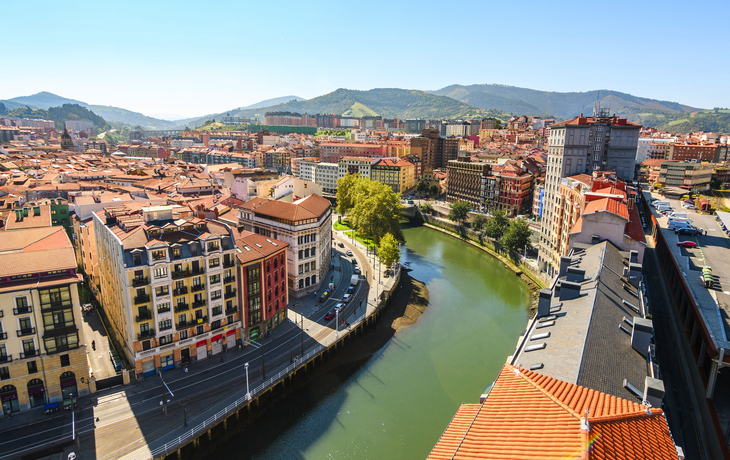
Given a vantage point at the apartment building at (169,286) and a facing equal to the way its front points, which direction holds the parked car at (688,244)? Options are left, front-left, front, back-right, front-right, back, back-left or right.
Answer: front-left

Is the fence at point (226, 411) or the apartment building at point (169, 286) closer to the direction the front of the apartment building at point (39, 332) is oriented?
the fence

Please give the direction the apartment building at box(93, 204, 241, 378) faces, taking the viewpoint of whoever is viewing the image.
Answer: facing the viewer and to the right of the viewer

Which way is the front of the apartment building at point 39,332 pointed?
toward the camera

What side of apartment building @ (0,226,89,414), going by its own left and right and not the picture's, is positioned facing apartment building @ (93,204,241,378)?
left

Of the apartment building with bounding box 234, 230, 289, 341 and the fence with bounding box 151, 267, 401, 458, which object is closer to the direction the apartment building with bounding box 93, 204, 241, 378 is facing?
the fence

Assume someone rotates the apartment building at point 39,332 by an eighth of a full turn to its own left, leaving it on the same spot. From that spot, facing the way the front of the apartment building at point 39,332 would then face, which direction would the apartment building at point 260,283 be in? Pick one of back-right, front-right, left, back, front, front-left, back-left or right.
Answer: front-left

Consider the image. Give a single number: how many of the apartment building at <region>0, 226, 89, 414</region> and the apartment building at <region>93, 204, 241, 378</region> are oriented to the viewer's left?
0

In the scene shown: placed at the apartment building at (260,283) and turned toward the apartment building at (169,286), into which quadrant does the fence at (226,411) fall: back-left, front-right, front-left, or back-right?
front-left

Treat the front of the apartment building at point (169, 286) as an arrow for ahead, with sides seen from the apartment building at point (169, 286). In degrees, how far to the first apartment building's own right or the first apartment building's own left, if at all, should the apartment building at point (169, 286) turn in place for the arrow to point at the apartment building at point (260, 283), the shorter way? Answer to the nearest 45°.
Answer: approximately 45° to the first apartment building's own left

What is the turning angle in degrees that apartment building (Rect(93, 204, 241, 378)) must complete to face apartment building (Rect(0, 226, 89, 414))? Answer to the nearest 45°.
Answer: approximately 135° to its right
